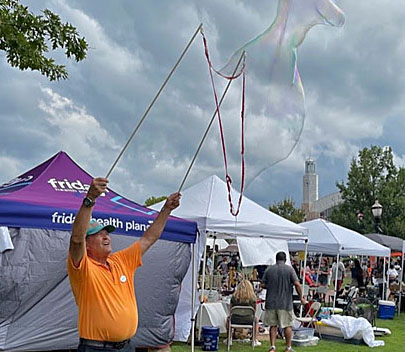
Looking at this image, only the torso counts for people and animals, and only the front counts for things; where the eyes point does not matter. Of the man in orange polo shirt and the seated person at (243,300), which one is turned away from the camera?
the seated person

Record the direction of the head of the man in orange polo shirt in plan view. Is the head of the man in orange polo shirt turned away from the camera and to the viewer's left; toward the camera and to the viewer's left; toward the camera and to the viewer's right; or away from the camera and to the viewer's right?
toward the camera and to the viewer's right

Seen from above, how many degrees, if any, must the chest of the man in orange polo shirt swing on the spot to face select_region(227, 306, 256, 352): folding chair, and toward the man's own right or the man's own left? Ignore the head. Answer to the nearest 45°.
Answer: approximately 135° to the man's own left

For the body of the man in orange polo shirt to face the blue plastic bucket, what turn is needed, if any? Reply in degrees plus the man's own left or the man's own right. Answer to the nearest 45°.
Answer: approximately 135° to the man's own left

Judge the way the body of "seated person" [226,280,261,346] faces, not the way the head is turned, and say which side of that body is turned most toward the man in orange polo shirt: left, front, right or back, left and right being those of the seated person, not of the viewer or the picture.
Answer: back

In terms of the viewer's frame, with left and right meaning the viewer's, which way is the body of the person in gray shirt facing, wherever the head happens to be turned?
facing away from the viewer

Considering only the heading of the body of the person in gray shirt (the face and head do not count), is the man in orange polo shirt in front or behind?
behind

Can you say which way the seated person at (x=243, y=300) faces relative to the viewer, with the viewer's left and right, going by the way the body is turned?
facing away from the viewer

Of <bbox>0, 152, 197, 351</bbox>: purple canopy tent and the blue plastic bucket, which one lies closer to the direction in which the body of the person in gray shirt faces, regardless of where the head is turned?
the blue plastic bucket

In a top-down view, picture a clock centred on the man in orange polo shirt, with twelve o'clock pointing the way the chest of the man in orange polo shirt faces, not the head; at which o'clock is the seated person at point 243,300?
The seated person is roughly at 8 o'clock from the man in orange polo shirt.

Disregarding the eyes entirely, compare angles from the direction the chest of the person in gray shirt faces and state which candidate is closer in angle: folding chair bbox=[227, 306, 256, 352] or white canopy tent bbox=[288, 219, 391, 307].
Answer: the white canopy tent

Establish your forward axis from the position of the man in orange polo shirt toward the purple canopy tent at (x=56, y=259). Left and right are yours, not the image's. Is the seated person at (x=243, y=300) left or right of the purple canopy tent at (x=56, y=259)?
right

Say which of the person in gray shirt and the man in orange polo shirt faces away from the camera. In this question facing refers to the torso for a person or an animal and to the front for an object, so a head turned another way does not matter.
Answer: the person in gray shirt

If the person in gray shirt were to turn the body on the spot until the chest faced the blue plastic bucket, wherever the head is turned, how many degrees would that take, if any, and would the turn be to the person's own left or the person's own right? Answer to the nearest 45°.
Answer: approximately 90° to the person's own left
